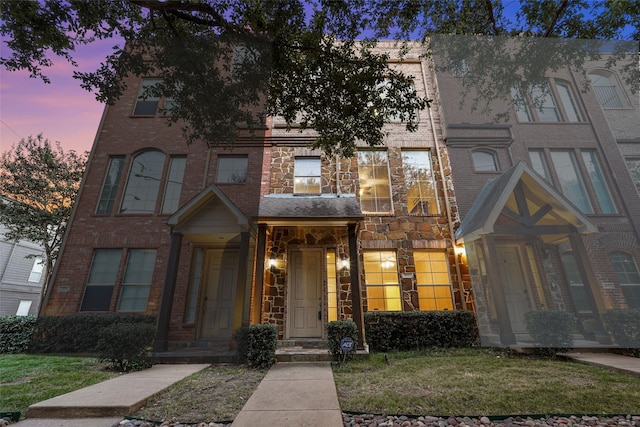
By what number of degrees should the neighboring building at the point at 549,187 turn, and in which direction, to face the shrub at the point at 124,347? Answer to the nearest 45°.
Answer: approximately 45° to its right

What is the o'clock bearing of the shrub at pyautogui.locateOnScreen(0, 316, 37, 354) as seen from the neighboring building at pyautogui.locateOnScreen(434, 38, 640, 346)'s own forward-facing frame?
The shrub is roughly at 2 o'clock from the neighboring building.

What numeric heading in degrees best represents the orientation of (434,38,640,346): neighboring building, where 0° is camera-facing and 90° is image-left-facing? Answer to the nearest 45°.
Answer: approximately 0°

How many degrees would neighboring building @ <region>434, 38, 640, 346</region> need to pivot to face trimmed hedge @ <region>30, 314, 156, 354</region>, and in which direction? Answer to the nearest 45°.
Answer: approximately 45° to its right

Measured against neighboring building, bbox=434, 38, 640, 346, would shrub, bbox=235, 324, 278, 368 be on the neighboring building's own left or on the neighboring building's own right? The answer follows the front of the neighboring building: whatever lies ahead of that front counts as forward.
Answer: on the neighboring building's own right
